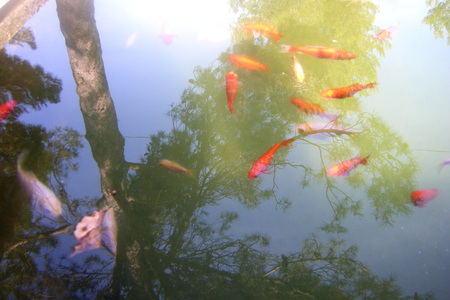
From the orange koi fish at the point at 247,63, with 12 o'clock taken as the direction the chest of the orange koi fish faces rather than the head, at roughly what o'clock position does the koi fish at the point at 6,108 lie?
The koi fish is roughly at 11 o'clock from the orange koi fish.

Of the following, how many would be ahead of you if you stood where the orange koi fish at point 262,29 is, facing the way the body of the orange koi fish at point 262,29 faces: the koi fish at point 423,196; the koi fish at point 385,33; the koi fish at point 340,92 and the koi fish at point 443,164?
0

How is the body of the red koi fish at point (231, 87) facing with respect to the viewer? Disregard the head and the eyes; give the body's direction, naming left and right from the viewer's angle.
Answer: facing away from the viewer

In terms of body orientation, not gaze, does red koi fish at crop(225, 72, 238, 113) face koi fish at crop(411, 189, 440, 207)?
no
